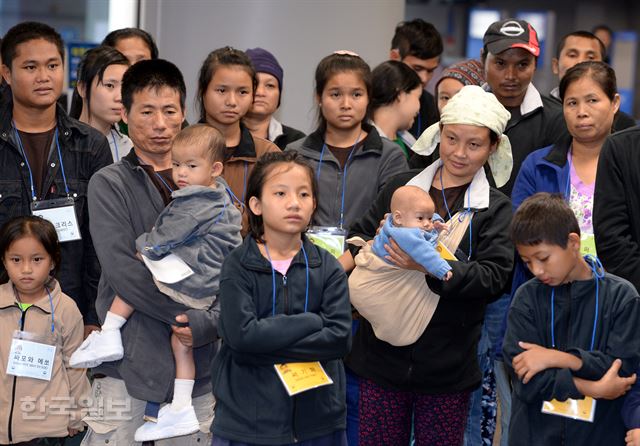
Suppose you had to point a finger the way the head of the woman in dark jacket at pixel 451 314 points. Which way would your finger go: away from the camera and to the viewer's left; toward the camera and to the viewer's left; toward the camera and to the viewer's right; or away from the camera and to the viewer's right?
toward the camera and to the viewer's left

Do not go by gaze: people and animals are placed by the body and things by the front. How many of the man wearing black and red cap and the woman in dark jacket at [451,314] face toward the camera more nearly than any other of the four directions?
2

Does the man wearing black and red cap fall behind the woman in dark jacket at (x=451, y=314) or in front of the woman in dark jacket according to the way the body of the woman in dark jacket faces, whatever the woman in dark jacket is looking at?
behind

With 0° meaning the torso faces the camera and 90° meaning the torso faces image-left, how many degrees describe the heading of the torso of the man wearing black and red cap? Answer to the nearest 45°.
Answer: approximately 0°

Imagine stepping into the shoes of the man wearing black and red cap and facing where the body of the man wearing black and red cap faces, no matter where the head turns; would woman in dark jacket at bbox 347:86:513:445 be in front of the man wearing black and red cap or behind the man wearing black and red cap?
in front

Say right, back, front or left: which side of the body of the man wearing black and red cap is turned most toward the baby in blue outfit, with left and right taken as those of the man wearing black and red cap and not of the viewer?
front

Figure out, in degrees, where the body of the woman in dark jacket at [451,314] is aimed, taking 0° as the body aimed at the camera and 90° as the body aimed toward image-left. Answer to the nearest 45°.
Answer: approximately 0°
